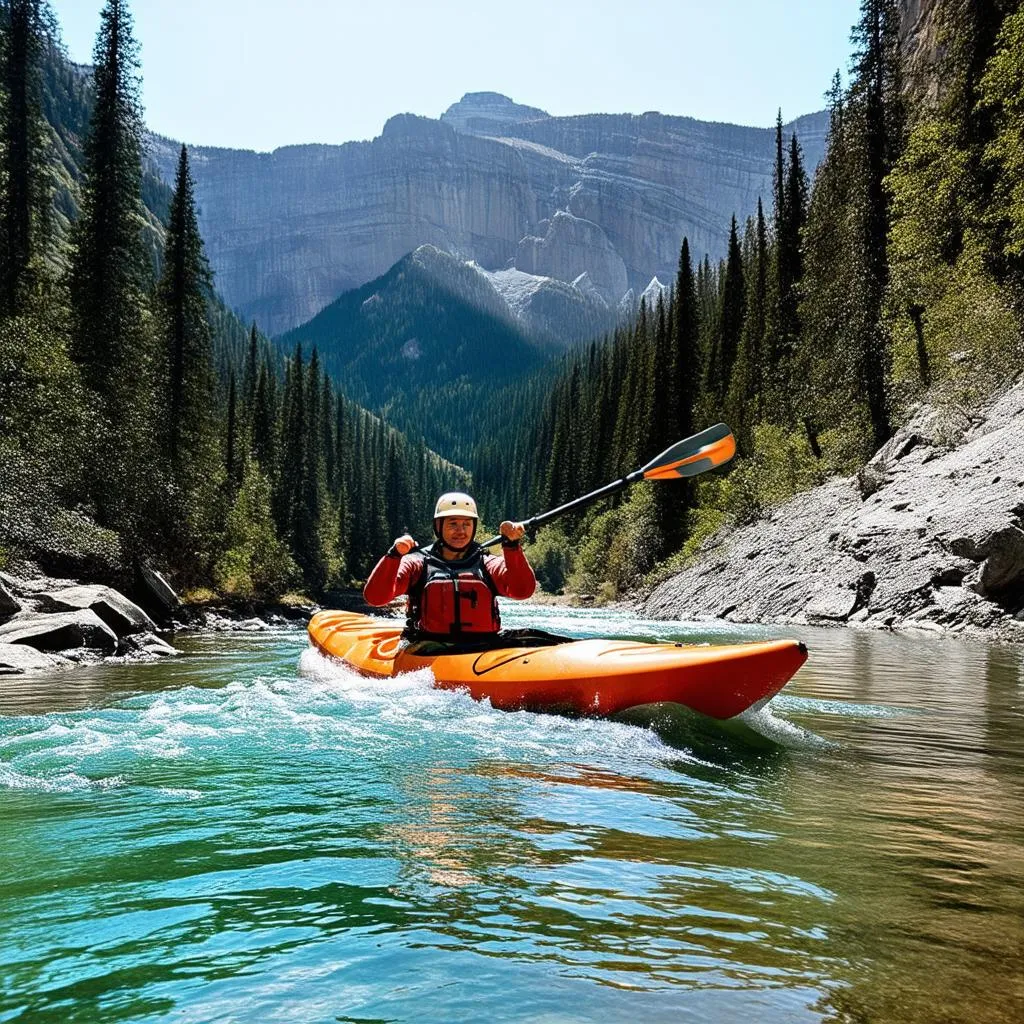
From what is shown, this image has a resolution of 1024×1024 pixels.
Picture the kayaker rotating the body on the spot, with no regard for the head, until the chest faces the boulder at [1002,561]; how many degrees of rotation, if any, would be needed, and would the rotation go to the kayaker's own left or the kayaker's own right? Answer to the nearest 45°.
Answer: approximately 135° to the kayaker's own left

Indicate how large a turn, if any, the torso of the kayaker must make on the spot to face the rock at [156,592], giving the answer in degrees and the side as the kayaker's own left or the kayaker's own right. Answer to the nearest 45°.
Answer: approximately 135° to the kayaker's own right

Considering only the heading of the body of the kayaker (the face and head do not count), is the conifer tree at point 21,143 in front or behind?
behind

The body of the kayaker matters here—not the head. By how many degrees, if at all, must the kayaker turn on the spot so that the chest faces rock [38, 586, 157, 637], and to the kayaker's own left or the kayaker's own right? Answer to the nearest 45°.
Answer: approximately 135° to the kayaker's own right

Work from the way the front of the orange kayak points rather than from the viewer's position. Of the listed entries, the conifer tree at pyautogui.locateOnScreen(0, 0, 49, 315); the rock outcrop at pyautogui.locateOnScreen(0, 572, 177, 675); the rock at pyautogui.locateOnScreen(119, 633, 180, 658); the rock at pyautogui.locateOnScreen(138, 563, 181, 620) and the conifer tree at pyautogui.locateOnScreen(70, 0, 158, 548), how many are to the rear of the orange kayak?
5

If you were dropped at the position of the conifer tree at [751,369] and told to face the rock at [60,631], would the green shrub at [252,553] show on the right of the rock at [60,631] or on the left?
right

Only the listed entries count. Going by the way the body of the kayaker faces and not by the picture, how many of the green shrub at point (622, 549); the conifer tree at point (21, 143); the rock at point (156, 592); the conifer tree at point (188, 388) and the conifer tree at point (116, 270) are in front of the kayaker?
0

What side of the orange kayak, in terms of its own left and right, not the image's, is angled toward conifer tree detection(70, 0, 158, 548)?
back

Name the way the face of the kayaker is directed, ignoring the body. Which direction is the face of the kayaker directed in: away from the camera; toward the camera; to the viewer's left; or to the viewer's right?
toward the camera

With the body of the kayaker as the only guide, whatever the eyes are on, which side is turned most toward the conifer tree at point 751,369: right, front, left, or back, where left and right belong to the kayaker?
back

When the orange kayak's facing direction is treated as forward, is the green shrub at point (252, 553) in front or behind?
behind

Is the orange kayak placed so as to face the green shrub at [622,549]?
no

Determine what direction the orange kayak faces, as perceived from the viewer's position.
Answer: facing the viewer and to the right of the viewer

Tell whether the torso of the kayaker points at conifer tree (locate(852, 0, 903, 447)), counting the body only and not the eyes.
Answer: no

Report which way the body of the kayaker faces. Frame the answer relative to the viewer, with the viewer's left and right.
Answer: facing the viewer

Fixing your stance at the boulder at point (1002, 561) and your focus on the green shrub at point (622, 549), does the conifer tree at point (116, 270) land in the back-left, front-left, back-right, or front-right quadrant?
front-left

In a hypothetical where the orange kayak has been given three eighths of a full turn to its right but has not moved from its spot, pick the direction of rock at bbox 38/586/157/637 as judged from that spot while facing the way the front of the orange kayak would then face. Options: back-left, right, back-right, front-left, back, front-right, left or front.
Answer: front-right

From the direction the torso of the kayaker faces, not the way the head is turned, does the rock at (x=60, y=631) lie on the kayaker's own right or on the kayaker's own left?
on the kayaker's own right

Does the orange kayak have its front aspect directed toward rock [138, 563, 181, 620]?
no

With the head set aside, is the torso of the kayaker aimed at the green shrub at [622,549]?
no

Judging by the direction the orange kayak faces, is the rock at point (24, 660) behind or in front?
behind
